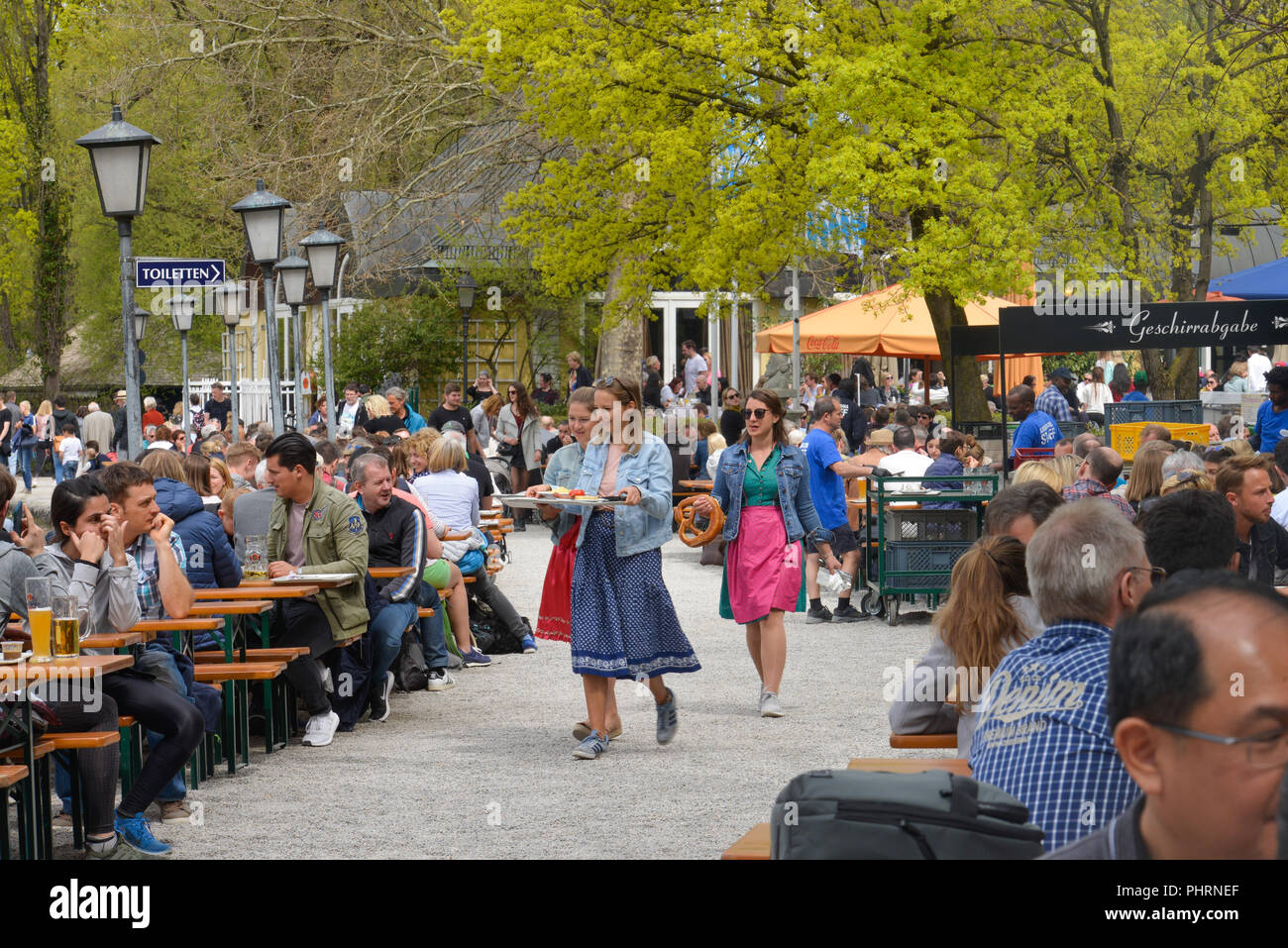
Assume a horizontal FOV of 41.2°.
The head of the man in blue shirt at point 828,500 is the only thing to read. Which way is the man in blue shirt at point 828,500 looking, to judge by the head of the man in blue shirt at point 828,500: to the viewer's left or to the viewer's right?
to the viewer's right

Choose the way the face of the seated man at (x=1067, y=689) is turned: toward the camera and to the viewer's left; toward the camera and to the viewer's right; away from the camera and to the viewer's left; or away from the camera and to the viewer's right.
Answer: away from the camera and to the viewer's right

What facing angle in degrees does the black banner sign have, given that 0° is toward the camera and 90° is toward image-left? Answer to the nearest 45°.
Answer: approximately 0°

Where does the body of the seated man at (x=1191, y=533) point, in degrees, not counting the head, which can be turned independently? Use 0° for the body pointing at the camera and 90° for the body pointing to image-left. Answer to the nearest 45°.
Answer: approximately 180°

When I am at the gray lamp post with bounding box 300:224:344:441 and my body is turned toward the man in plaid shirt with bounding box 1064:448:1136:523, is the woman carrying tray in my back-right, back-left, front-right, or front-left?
front-right

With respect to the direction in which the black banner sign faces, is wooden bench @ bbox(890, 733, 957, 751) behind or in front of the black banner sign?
in front

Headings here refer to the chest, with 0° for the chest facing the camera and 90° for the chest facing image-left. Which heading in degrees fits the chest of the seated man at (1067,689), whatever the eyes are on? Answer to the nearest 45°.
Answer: approximately 225°

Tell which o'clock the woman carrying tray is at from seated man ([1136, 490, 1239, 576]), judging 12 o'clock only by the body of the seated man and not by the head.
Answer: The woman carrying tray is roughly at 10 o'clock from the seated man.

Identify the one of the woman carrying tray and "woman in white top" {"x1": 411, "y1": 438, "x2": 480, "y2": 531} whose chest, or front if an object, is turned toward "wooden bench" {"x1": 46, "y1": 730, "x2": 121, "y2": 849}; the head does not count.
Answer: the woman carrying tray

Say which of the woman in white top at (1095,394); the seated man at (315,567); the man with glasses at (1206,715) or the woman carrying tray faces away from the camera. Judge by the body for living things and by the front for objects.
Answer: the woman in white top

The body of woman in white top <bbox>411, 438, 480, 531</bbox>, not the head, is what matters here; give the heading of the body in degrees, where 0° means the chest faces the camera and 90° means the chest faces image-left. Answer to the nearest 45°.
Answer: approximately 180°

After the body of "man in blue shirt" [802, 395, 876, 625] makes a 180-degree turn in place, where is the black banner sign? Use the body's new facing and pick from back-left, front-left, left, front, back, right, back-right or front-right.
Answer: back

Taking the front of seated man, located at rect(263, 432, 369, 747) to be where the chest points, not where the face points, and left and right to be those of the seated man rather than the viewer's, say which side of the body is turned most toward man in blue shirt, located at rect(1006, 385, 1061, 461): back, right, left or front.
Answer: back

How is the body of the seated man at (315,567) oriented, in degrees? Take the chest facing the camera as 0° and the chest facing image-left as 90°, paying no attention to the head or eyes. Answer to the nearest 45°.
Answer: approximately 45°

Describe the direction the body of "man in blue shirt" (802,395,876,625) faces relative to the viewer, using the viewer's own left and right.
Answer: facing to the right of the viewer

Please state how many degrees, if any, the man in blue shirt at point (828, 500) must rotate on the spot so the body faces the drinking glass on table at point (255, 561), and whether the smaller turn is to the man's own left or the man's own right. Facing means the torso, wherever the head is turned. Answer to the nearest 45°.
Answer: approximately 135° to the man's own right

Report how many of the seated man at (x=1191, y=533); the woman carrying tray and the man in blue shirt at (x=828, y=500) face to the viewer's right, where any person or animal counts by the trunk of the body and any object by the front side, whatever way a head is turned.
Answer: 1

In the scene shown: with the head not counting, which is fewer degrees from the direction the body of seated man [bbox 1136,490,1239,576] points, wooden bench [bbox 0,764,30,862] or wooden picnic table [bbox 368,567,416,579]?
the wooden picnic table
